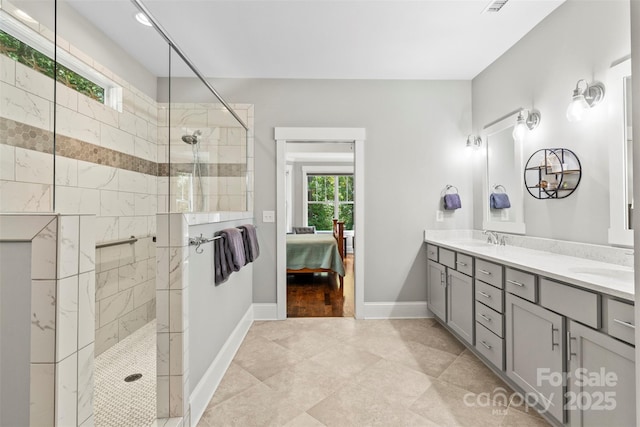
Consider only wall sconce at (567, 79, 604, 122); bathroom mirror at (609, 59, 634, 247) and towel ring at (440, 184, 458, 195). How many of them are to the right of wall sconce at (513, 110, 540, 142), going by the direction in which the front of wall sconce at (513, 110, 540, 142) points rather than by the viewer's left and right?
1

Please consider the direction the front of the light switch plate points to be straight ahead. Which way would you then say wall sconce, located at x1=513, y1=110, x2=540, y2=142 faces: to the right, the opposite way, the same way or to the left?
to the right

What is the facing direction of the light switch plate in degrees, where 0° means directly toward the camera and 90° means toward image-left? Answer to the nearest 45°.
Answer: approximately 0°

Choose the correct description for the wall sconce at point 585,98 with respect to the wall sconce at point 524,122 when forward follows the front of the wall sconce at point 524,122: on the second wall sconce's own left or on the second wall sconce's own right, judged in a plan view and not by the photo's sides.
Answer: on the second wall sconce's own left

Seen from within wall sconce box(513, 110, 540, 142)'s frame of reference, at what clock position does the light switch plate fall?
The light switch plate is roughly at 1 o'clock from the wall sconce.

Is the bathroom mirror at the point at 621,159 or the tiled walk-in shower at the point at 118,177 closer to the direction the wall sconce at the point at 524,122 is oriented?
the tiled walk-in shower

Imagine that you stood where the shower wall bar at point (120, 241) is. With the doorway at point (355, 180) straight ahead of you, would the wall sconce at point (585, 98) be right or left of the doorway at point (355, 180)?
right

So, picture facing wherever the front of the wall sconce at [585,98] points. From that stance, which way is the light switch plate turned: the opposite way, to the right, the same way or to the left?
to the left

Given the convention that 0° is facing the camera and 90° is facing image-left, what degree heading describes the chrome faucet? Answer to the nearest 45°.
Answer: approximately 45°

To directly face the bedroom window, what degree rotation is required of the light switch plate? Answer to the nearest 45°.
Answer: approximately 180°

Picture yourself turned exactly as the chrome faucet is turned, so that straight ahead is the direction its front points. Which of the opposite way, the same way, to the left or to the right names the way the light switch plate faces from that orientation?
to the left
